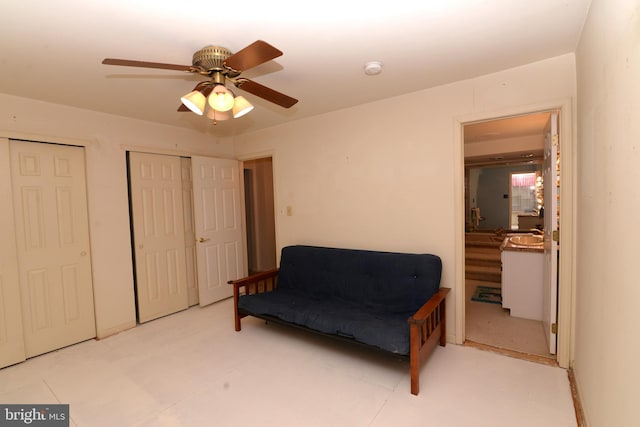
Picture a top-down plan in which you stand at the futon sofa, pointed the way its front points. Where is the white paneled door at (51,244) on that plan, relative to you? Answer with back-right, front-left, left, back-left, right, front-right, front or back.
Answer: front-right

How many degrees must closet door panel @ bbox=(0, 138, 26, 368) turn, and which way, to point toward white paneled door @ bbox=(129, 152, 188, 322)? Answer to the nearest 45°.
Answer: approximately 45° to its left

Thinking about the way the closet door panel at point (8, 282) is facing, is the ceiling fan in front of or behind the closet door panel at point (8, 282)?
in front

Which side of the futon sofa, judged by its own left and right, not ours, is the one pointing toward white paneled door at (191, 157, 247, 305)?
right

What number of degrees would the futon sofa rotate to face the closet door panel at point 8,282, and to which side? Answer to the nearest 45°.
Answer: approximately 45° to its right

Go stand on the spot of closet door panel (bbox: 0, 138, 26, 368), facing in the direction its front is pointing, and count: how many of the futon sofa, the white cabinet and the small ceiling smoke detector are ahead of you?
3

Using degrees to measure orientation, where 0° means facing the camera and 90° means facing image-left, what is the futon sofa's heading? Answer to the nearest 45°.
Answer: approximately 45°

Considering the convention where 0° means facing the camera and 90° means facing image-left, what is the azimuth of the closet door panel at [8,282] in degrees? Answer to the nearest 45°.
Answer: approximately 315°
